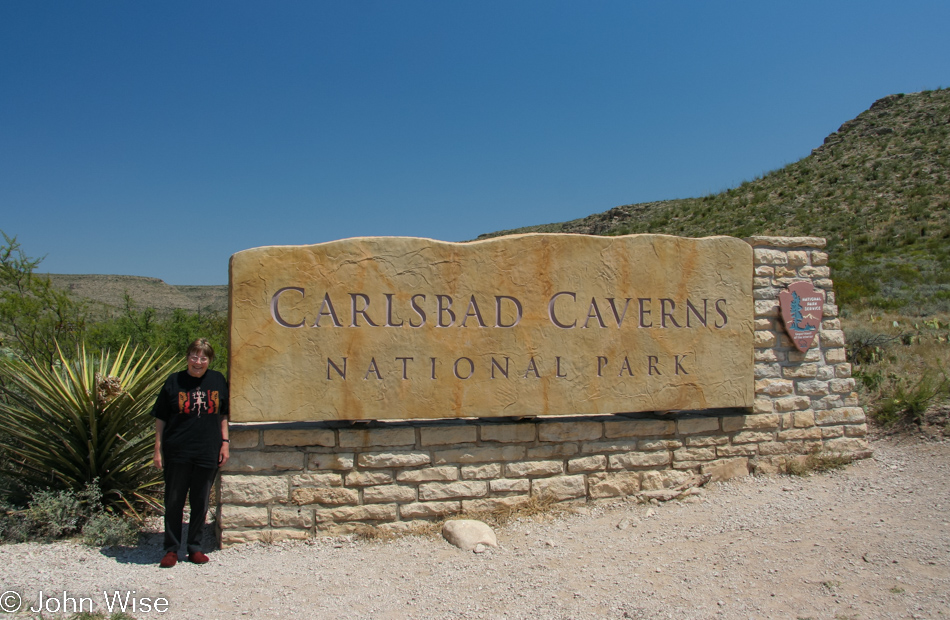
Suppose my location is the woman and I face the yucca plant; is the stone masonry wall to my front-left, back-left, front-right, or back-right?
back-right

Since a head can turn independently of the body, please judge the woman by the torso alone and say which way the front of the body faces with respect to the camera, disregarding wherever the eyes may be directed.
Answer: toward the camera

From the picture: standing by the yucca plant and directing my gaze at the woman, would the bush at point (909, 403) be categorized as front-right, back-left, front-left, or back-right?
front-left

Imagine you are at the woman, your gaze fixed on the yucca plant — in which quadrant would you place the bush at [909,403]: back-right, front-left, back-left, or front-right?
back-right

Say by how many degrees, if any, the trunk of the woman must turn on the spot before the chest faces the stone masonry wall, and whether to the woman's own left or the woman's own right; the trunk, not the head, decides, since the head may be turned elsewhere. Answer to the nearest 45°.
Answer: approximately 90° to the woman's own left

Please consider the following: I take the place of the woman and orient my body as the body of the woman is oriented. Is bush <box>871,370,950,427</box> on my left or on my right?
on my left

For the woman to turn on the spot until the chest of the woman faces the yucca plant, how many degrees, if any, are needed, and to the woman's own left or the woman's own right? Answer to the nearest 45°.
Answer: approximately 135° to the woman's own right
